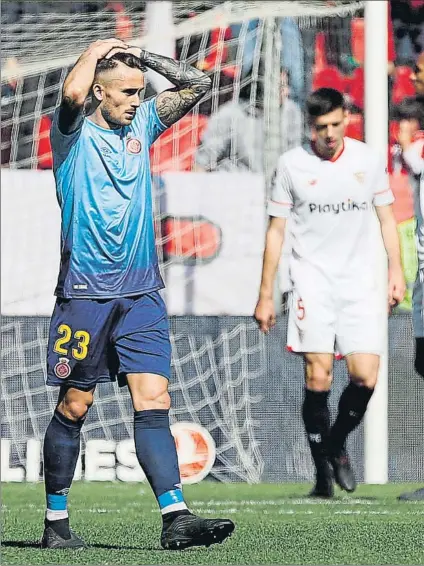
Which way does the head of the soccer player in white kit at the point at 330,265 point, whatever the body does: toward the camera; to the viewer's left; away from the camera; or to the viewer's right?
toward the camera

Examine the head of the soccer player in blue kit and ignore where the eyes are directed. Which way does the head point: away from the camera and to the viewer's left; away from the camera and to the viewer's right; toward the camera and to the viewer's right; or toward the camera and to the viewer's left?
toward the camera and to the viewer's right

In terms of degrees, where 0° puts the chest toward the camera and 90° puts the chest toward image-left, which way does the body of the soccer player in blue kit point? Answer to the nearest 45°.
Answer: approximately 315°

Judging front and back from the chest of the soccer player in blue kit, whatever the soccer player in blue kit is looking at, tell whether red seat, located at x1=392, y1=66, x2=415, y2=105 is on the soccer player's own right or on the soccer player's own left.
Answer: on the soccer player's own left

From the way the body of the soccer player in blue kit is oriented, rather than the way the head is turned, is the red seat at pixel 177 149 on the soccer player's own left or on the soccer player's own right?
on the soccer player's own left

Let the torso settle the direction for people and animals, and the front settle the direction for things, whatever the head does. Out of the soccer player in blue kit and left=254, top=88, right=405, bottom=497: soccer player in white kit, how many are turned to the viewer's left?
0

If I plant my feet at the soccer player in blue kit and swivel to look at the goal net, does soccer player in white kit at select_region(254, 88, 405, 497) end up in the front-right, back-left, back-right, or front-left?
front-right

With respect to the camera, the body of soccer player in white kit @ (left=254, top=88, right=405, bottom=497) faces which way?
toward the camera
